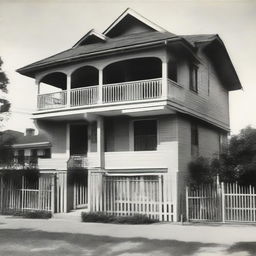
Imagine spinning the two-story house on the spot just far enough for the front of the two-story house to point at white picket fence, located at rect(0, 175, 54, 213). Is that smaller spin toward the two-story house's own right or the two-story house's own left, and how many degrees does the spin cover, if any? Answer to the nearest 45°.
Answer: approximately 45° to the two-story house's own right

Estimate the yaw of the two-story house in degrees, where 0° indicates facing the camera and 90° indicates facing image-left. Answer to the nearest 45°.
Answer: approximately 45°

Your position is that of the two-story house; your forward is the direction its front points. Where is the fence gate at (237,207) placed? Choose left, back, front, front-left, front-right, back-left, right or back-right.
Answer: left
